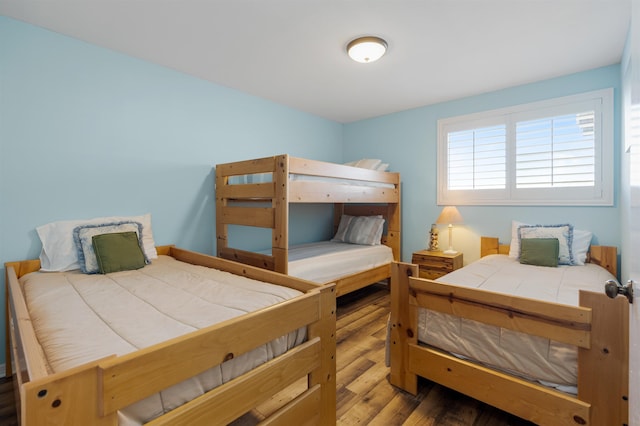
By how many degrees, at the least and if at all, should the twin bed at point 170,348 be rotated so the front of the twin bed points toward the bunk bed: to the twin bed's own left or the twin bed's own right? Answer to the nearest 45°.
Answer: approximately 90° to the twin bed's own left

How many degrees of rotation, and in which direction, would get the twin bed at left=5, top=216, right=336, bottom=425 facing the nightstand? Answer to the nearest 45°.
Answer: approximately 45° to its left

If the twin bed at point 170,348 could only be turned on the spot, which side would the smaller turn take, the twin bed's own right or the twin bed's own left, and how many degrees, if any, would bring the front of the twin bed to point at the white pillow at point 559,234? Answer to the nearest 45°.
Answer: approximately 45° to the twin bed's own left

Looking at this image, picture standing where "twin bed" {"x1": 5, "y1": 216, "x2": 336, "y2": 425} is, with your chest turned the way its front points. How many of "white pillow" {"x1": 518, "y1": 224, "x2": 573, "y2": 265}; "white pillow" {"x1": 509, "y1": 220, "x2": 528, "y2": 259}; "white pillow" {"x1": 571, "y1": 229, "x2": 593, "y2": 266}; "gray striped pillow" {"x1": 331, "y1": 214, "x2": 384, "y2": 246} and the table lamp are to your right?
0

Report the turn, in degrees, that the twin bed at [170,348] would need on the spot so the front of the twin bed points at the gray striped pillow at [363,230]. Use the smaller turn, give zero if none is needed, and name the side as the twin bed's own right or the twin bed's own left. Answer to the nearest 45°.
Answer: approximately 90° to the twin bed's own left

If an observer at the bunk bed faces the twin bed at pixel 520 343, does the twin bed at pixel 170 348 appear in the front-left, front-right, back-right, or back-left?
front-right

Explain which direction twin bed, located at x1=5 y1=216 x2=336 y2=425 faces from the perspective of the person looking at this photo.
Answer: facing the viewer and to the right of the viewer

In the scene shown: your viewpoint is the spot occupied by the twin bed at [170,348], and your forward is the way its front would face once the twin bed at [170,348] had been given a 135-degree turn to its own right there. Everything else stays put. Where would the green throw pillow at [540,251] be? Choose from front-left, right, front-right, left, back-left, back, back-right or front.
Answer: back
